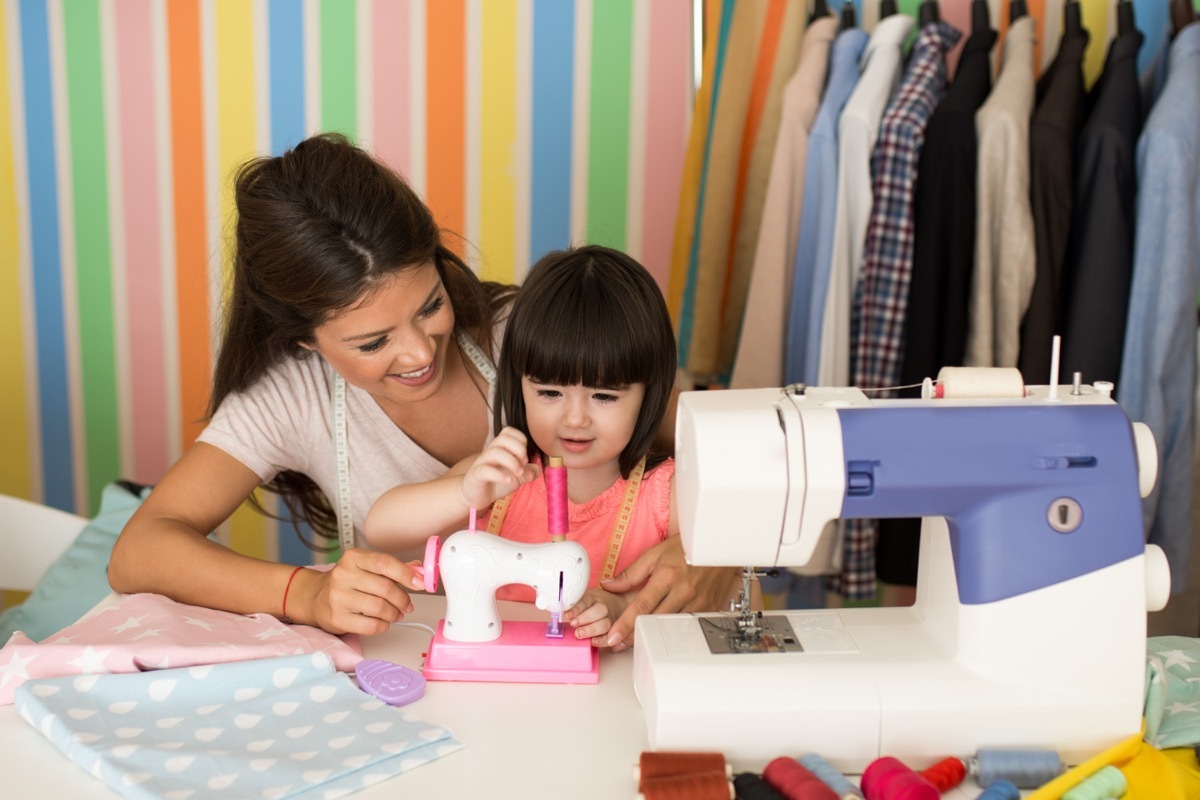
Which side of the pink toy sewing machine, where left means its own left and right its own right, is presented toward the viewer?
back

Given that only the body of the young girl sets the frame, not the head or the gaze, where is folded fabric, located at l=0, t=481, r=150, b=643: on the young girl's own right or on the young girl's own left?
on the young girl's own right

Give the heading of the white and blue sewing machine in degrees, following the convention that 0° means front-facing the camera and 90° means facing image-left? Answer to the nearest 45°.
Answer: approximately 0°

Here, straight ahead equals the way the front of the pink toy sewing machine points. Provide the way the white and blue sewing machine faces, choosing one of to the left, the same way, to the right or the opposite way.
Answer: the opposite way

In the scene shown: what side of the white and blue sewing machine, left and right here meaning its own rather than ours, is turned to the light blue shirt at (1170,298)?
back

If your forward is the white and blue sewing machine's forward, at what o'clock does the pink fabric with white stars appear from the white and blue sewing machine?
The pink fabric with white stars is roughly at 3 o'clock from the white and blue sewing machine.

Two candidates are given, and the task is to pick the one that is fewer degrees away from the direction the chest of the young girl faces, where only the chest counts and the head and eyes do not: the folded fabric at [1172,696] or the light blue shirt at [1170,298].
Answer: the folded fabric

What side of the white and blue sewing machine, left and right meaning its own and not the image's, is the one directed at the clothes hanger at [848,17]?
back

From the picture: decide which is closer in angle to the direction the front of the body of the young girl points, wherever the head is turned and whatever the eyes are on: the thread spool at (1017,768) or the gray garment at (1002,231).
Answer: the thread spool
